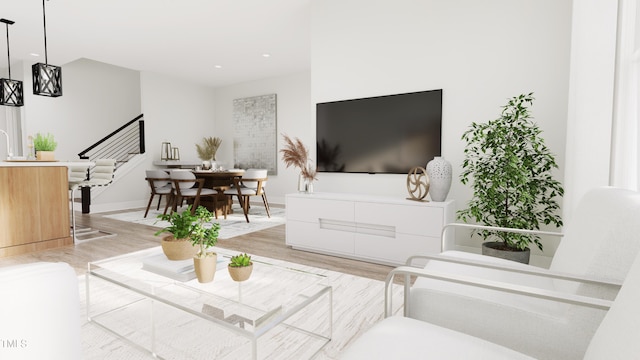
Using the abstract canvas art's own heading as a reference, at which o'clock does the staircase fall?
The staircase is roughly at 2 o'clock from the abstract canvas art.

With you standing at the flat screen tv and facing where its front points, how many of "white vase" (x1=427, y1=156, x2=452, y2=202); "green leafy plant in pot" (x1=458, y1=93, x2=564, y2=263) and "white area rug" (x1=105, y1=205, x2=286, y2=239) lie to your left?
2

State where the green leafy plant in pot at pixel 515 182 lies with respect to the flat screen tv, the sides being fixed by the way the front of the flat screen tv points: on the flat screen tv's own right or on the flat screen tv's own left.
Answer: on the flat screen tv's own left

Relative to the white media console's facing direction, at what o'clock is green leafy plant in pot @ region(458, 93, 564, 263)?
The green leafy plant in pot is roughly at 8 o'clock from the white media console.

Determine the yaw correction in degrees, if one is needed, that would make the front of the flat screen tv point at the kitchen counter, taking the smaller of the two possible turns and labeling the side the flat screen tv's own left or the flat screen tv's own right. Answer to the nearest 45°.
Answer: approximately 45° to the flat screen tv's own right

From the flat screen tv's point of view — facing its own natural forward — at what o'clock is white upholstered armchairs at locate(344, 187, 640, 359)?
The white upholstered armchairs is roughly at 10 o'clock from the flat screen tv.

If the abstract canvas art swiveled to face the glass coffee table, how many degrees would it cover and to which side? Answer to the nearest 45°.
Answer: approximately 45° to its left

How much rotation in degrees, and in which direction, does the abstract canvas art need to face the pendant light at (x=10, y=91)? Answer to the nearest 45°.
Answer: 0° — it already faces it

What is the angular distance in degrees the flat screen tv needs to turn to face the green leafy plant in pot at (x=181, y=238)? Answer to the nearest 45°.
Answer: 0° — it already faces it

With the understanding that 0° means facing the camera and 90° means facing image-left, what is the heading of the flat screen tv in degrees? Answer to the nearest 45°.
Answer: approximately 45°
